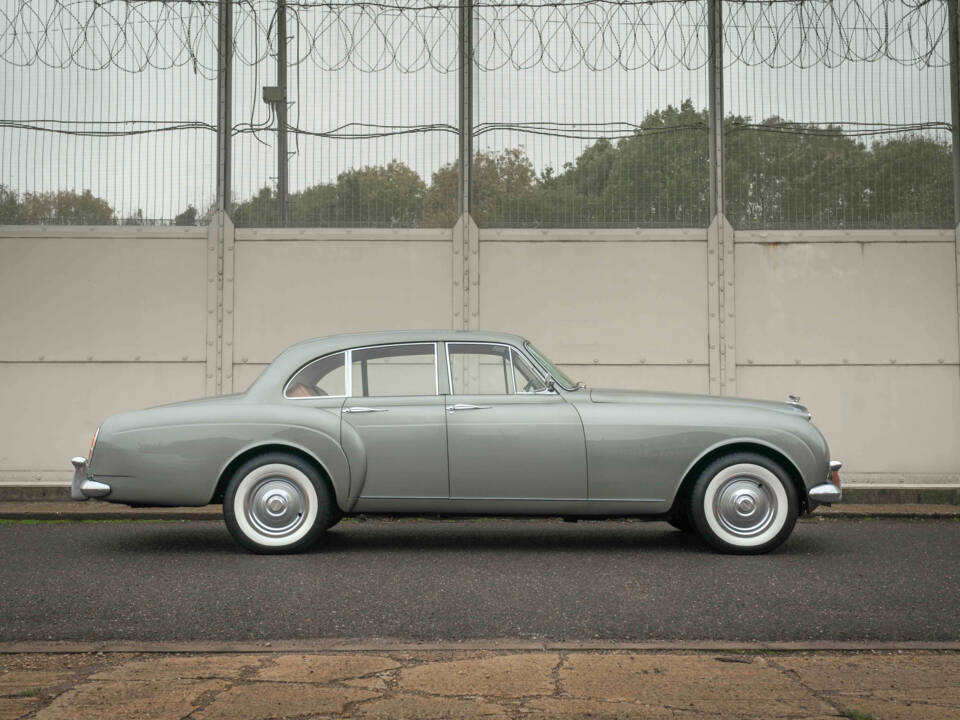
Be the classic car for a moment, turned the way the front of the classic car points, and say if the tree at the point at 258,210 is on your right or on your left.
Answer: on your left

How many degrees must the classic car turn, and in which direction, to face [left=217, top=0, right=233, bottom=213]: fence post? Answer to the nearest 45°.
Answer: approximately 135° to its left

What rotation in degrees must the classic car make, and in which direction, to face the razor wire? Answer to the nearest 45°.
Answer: approximately 90° to its left

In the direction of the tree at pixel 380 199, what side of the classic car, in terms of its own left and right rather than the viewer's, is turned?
left

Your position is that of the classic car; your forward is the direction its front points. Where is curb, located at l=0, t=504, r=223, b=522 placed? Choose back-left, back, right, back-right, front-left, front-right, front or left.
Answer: back-left

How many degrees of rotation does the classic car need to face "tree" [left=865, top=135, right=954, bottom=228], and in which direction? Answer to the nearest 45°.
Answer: approximately 45° to its left

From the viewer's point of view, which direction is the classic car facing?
to the viewer's right

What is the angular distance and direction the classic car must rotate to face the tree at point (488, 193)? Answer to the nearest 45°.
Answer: approximately 90° to its left

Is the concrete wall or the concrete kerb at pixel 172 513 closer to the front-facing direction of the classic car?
the concrete wall

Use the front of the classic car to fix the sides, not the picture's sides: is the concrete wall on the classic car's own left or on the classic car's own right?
on the classic car's own left
